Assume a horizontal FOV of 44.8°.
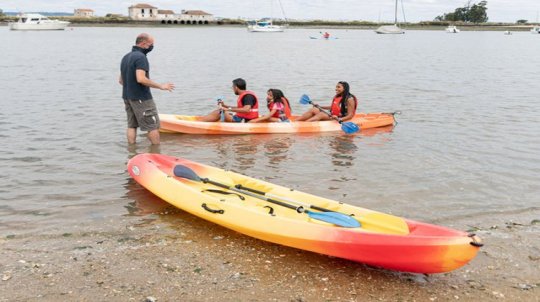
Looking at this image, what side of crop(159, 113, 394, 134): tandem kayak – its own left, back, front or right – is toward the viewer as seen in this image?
left

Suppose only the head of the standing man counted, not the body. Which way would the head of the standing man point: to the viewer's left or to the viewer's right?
to the viewer's right

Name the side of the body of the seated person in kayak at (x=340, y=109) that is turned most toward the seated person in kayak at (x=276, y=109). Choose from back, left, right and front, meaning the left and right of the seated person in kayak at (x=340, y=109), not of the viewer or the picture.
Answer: front

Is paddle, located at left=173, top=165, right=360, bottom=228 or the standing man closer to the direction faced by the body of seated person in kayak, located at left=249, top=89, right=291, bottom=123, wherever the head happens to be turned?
the standing man

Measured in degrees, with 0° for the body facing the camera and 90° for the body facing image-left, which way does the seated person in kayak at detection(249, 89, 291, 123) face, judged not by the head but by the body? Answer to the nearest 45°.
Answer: approximately 90°

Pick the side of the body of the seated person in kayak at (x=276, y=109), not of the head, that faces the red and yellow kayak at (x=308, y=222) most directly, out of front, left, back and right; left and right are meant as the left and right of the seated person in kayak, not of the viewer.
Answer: left

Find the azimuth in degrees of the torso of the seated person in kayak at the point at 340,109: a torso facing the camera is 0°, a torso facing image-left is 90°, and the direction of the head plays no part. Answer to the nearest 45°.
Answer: approximately 90°

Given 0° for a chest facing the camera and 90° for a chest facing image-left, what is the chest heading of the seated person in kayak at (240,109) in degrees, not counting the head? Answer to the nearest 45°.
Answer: approximately 90°

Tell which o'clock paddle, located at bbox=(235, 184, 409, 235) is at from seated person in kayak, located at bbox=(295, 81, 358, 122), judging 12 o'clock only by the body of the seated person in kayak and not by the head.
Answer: The paddle is roughly at 9 o'clock from the seated person in kayak.
